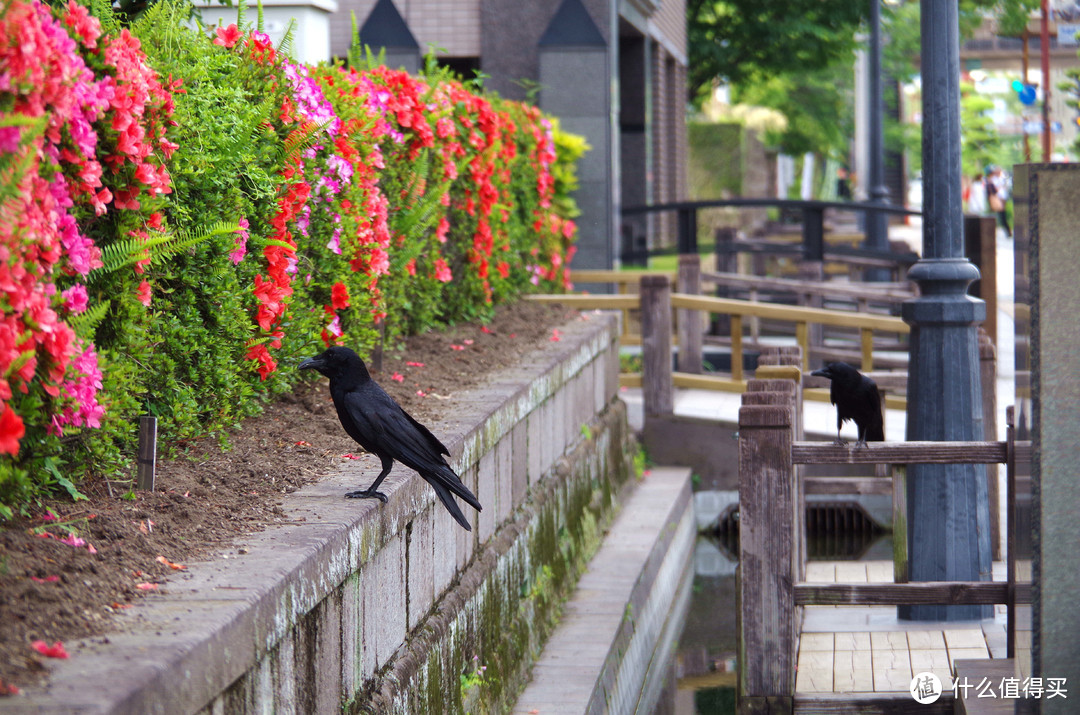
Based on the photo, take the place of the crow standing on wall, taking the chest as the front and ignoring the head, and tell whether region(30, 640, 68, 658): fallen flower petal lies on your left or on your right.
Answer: on your left

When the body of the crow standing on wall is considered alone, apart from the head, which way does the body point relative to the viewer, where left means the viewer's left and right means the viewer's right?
facing to the left of the viewer

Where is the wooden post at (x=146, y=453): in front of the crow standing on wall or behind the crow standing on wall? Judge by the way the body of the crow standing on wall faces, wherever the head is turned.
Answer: in front

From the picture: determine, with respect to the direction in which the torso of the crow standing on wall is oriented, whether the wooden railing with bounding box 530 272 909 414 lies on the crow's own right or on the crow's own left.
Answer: on the crow's own right

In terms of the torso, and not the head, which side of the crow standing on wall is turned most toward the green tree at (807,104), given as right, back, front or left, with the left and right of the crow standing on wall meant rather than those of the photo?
right

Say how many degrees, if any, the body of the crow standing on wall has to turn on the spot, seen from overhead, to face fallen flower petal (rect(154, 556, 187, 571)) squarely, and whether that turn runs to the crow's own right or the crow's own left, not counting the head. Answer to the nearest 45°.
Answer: approximately 45° to the crow's own left

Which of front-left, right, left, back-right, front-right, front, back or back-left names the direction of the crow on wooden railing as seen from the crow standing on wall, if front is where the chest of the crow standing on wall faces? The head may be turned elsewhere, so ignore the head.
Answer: back-right

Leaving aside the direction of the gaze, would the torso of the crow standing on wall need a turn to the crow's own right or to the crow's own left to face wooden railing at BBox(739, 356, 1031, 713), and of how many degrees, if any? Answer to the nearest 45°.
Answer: approximately 135° to the crow's own right

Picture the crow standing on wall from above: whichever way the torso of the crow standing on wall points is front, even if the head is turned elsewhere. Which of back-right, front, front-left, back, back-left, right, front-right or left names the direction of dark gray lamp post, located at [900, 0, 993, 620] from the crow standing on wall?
back-right
